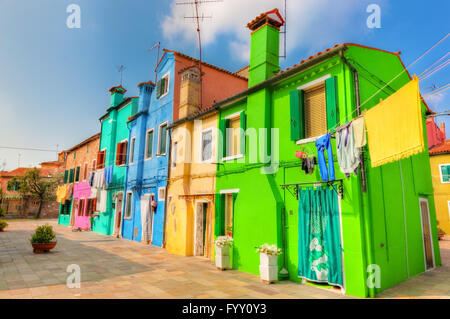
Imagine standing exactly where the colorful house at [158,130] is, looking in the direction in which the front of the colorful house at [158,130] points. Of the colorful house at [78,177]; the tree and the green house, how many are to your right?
2

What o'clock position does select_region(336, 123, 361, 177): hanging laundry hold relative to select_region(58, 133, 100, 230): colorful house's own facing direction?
The hanging laundry is roughly at 10 o'clock from the colorful house.

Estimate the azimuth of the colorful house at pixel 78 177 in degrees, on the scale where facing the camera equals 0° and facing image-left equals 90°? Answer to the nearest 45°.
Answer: approximately 45°

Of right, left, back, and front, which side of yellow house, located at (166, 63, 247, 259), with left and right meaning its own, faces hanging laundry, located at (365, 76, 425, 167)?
left

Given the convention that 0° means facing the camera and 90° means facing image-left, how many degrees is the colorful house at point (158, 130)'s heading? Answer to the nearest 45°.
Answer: approximately 45°

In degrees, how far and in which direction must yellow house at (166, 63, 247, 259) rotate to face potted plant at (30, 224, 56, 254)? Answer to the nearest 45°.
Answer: approximately 45° to its right

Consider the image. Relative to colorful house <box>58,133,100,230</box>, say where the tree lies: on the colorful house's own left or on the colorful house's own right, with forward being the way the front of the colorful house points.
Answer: on the colorful house's own right

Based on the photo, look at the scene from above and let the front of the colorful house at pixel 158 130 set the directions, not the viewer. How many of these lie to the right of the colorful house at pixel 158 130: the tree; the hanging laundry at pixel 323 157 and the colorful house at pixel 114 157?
2

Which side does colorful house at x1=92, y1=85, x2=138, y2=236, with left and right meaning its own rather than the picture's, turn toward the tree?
right

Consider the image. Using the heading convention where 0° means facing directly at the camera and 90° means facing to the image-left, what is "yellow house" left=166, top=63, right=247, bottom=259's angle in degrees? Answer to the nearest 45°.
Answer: approximately 45°

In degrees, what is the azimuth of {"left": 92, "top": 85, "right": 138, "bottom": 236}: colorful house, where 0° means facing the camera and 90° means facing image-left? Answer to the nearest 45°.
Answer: approximately 45°
